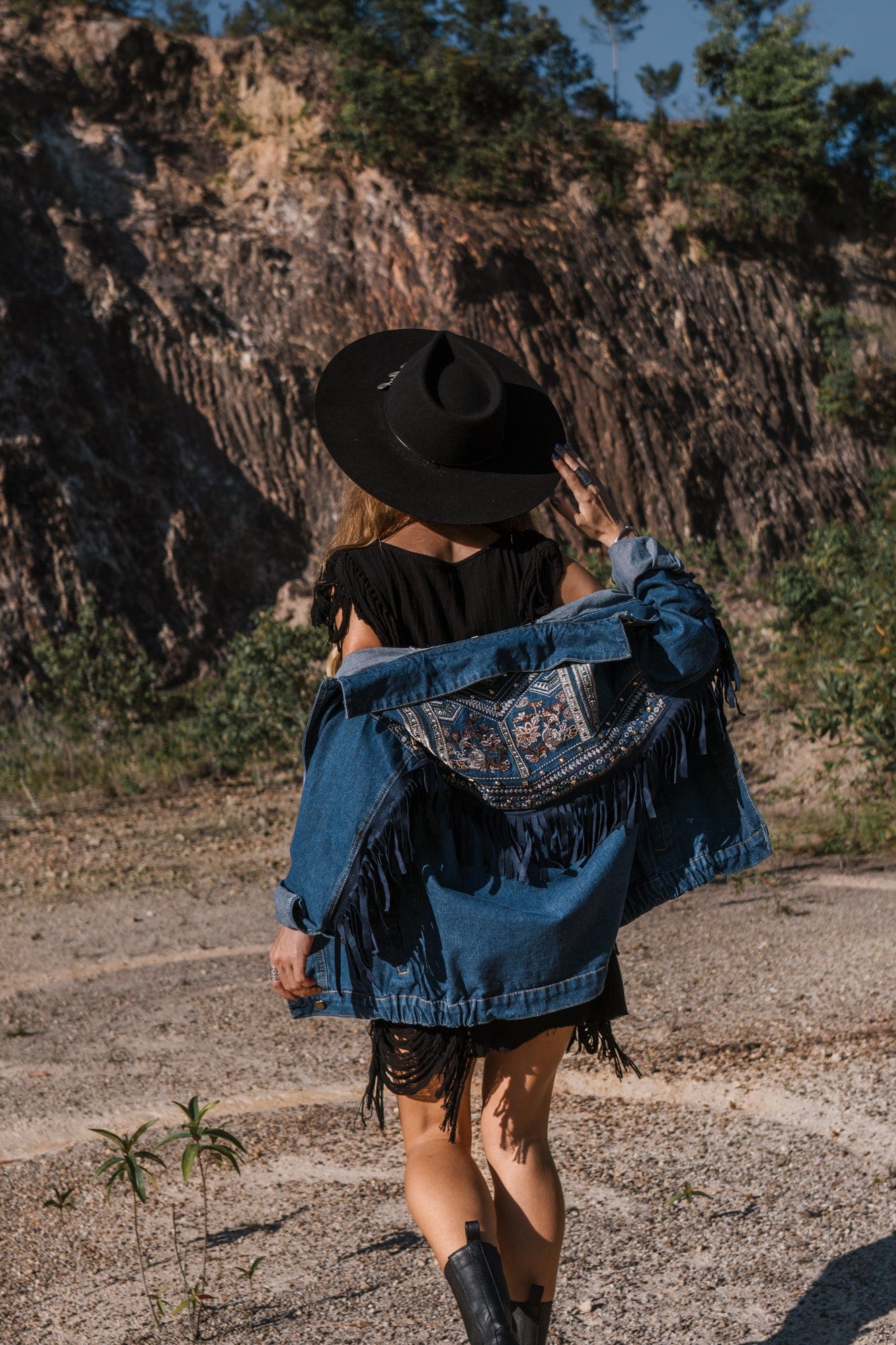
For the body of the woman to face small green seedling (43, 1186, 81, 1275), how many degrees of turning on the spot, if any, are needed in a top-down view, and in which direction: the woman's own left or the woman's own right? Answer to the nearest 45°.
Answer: approximately 45° to the woman's own left

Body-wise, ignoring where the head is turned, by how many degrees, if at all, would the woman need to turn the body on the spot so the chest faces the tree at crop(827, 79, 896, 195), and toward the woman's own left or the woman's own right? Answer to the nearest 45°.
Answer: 0° — they already face it

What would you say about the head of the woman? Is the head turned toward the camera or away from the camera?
away from the camera

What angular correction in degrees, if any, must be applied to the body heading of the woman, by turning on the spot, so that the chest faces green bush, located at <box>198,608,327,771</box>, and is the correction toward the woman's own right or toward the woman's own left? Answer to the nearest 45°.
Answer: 0° — they already face it

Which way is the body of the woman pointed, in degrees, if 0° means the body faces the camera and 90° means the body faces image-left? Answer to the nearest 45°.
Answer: approximately 180°
